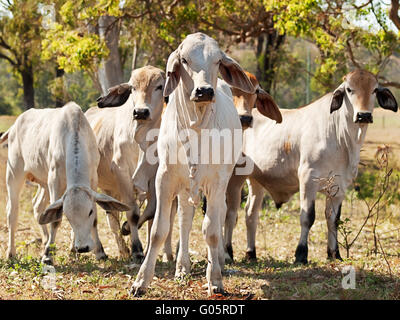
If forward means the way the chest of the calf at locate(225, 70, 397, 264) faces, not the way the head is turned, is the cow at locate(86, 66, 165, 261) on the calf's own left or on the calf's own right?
on the calf's own right

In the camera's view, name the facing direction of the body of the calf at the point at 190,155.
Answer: toward the camera

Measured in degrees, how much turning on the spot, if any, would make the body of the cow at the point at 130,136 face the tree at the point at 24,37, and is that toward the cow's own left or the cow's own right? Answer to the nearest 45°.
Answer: approximately 135° to the cow's own left

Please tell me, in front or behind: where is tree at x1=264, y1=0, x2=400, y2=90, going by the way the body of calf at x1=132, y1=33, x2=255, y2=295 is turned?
behind

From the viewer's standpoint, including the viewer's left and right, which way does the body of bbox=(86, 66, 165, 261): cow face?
facing the viewer and to the right of the viewer

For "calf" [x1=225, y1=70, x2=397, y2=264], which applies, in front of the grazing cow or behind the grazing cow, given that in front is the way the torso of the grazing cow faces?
in front

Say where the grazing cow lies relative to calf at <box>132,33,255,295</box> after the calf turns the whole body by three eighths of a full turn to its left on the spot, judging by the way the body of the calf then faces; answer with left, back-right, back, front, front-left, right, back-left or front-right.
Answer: left

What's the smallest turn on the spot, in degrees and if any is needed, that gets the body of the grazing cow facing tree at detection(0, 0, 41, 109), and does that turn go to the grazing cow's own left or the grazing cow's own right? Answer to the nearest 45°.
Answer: approximately 135° to the grazing cow's own left

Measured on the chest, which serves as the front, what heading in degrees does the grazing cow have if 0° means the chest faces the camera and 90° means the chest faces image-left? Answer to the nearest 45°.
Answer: approximately 315°

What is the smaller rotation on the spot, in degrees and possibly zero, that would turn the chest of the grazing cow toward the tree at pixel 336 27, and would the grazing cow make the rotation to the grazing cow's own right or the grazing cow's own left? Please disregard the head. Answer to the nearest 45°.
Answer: approximately 90° to the grazing cow's own left
